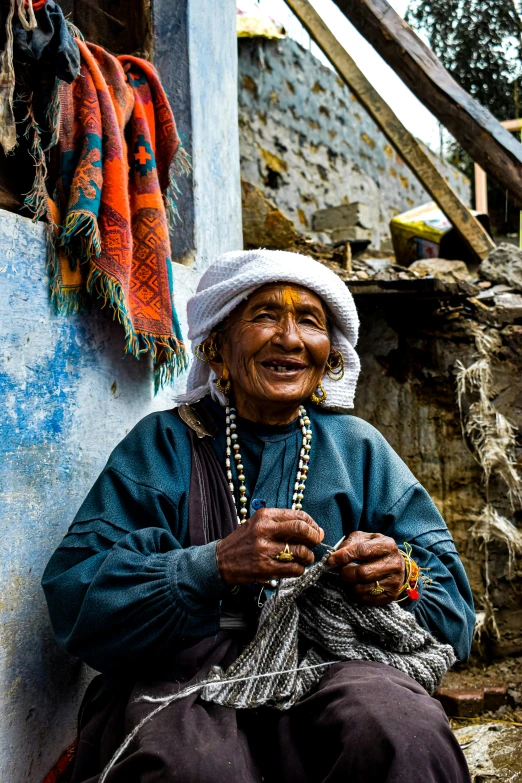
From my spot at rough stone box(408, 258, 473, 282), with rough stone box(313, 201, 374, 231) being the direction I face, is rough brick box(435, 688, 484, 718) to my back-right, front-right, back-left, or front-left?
back-left

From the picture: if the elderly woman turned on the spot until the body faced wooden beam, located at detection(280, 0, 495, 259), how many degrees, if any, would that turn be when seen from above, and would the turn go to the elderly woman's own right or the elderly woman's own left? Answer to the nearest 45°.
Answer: approximately 180°

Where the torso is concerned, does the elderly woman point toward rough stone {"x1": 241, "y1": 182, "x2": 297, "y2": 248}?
no

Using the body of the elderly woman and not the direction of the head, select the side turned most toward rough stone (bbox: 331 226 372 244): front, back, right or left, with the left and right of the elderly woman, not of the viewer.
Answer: back

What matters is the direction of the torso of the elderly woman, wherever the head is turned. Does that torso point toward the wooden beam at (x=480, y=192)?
no

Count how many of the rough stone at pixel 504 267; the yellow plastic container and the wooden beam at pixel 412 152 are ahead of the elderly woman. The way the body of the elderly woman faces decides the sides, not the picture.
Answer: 0

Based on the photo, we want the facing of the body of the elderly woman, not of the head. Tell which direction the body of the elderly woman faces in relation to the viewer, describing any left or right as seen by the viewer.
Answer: facing the viewer

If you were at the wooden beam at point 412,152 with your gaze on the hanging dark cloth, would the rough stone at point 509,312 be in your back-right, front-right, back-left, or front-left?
front-left

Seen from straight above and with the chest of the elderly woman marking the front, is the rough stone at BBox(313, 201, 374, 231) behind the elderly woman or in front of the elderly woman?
behind

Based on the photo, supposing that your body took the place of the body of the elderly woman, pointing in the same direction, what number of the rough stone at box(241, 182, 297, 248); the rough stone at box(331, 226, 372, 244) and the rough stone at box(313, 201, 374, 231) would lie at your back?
3

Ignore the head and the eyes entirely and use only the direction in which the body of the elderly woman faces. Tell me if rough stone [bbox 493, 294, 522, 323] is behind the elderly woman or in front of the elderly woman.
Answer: behind

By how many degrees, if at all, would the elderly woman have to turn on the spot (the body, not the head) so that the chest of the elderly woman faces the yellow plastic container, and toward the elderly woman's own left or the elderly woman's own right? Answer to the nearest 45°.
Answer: approximately 180°
